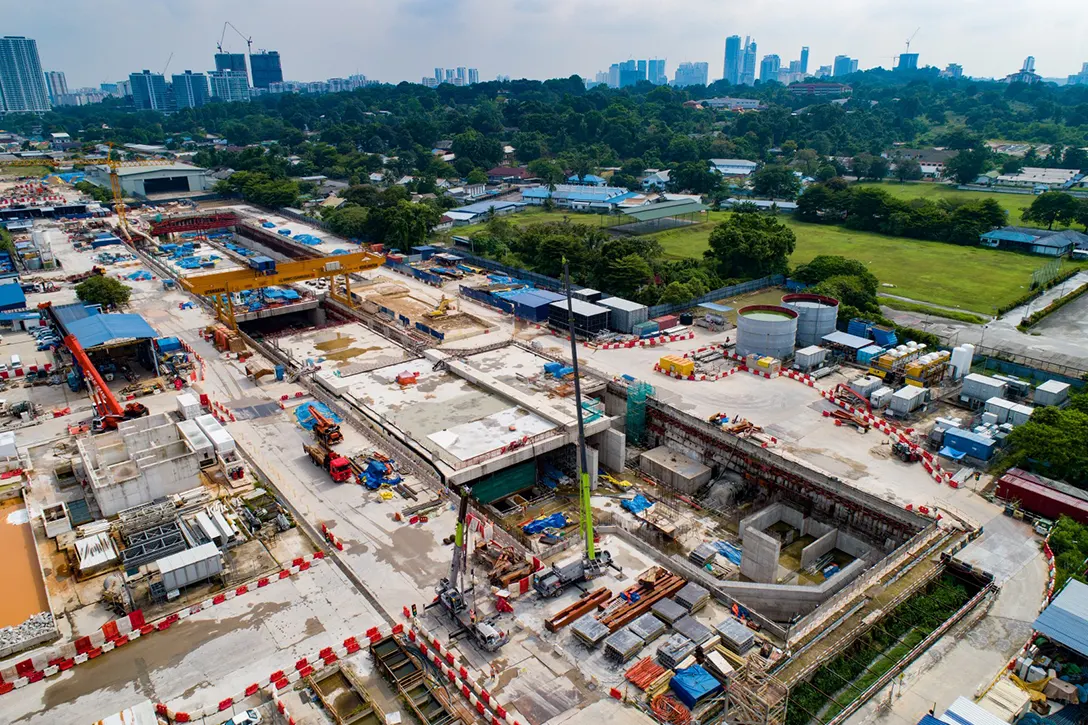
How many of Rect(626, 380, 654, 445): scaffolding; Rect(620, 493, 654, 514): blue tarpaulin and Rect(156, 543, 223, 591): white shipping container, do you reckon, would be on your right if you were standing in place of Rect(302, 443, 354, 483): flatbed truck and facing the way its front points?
1

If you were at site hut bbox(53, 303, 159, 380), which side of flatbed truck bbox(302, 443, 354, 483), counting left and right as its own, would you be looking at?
back

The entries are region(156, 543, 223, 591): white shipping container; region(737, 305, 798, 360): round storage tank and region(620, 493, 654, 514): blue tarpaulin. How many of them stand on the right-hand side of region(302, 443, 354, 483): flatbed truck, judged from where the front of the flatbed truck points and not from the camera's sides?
1

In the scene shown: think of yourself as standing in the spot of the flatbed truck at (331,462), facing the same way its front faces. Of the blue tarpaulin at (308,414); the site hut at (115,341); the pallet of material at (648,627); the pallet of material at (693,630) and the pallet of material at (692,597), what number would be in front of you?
3

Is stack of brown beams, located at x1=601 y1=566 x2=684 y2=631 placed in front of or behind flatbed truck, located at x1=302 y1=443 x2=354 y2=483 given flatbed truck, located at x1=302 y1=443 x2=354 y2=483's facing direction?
in front

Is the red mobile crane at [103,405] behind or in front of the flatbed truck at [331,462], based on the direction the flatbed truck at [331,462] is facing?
behind

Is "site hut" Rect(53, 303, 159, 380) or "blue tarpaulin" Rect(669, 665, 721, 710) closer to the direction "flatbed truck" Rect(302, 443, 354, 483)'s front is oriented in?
the blue tarpaulin

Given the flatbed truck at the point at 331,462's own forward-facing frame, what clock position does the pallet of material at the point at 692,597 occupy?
The pallet of material is roughly at 12 o'clock from the flatbed truck.

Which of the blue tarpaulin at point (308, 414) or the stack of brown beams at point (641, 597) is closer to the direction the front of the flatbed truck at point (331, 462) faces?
the stack of brown beams

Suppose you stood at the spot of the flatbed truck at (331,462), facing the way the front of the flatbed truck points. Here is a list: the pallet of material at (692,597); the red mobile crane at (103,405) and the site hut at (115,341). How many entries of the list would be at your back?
2

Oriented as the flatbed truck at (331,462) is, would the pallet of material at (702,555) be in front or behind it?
in front

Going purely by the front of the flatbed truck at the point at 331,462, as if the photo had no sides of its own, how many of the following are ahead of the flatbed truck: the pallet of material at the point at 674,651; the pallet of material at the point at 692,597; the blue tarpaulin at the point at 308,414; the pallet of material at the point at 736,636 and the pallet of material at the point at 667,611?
4

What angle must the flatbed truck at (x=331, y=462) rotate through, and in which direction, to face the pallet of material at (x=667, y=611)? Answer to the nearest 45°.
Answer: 0° — it already faces it

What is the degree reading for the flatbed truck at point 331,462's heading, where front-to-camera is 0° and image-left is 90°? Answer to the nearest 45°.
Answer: approximately 315°

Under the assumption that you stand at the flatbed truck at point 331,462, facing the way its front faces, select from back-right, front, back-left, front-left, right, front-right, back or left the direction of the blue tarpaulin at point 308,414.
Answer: back-left

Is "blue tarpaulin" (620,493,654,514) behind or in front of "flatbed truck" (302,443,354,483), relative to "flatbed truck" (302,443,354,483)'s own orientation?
in front

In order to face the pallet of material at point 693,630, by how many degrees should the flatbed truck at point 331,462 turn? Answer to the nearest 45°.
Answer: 0° — it already faces it

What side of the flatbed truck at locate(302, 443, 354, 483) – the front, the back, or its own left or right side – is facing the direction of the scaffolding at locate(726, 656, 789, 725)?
front
